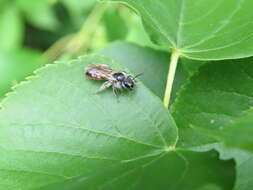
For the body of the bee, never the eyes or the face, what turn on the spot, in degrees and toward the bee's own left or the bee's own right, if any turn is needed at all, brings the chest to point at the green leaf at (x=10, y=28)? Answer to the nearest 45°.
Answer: approximately 135° to the bee's own left

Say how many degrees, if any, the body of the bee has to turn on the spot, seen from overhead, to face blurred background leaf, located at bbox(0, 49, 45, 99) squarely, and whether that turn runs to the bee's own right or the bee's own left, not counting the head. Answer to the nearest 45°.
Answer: approximately 135° to the bee's own left

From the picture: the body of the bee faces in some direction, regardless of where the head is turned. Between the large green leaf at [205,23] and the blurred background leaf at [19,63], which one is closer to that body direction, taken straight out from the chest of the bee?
the large green leaf

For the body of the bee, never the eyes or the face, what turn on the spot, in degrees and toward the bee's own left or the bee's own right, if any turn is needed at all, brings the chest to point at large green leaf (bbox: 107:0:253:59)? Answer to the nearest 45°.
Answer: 0° — it already faces it

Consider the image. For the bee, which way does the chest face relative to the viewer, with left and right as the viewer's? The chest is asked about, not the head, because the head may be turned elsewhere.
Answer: facing the viewer and to the right of the viewer

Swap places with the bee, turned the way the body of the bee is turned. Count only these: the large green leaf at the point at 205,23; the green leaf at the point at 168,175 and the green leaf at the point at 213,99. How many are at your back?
0

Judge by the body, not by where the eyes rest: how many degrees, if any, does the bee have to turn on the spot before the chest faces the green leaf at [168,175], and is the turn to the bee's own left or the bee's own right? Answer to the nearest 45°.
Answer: approximately 45° to the bee's own right
